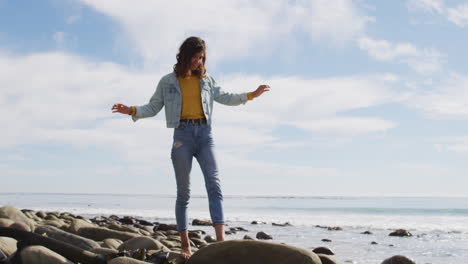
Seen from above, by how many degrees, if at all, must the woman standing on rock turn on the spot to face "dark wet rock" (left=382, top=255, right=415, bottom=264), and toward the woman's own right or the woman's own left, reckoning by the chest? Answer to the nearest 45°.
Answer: approximately 45° to the woman's own left

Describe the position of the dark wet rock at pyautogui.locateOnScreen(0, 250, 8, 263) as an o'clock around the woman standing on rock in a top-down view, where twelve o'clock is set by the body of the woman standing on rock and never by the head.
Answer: The dark wet rock is roughly at 4 o'clock from the woman standing on rock.

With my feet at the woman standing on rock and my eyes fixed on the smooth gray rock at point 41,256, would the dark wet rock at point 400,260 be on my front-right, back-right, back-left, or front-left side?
back-left

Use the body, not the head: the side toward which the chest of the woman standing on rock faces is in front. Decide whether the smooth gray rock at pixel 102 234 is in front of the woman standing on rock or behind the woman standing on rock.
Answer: behind

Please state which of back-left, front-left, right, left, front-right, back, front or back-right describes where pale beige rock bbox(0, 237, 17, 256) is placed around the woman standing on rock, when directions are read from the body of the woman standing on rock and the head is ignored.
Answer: back-right

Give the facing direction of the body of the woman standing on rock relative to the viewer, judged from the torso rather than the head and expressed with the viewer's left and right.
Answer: facing the viewer and to the right of the viewer

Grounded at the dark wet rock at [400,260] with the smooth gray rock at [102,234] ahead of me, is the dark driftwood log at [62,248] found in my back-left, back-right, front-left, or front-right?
front-left
